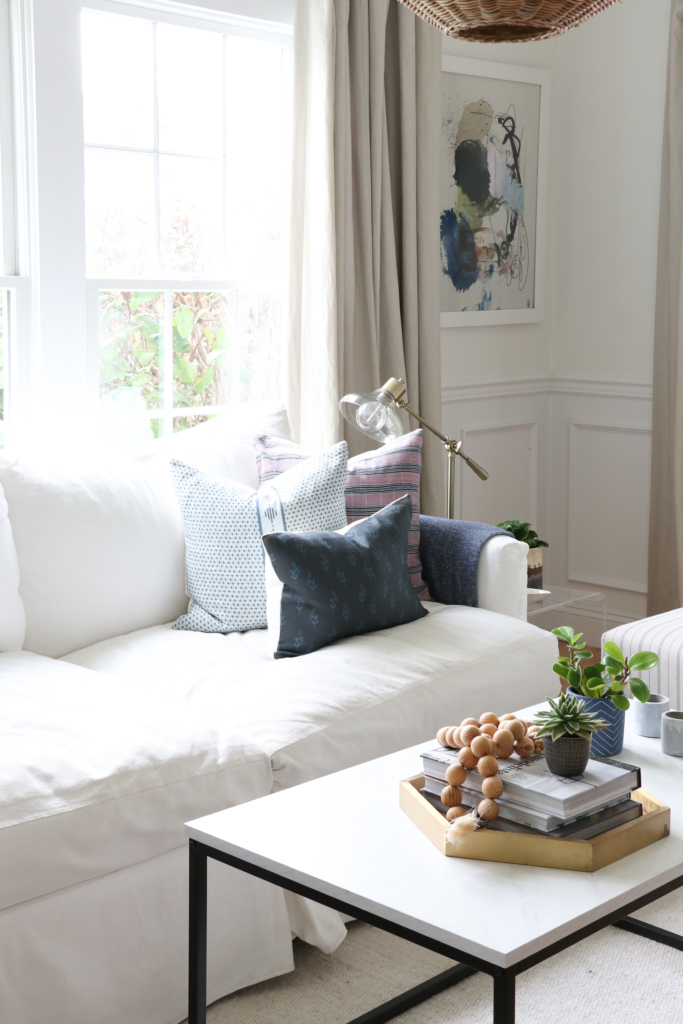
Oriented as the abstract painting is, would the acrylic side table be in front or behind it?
in front

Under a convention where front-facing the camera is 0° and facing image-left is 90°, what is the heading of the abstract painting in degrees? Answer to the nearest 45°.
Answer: approximately 315°

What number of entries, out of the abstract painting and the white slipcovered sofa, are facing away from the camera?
0

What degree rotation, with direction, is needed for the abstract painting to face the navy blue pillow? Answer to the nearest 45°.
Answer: approximately 45° to its right

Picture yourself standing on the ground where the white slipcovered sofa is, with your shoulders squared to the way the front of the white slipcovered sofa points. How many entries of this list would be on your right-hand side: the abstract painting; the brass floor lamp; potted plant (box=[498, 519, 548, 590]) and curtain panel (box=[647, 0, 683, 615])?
0

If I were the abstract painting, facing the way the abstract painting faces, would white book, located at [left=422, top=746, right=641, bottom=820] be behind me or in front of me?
in front

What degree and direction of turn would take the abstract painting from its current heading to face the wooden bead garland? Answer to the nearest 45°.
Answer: approximately 45° to its right

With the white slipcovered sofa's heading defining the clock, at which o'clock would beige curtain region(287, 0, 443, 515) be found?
The beige curtain is roughly at 8 o'clock from the white slipcovered sofa.

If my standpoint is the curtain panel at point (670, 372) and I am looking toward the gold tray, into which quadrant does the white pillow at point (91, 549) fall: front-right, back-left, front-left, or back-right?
front-right

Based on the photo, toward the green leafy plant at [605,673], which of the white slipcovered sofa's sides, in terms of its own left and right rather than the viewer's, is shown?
front

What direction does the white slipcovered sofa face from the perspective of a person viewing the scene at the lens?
facing the viewer and to the right of the viewer

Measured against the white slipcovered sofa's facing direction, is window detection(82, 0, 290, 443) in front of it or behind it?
behind

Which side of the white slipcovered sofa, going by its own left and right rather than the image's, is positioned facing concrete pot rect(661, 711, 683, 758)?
front

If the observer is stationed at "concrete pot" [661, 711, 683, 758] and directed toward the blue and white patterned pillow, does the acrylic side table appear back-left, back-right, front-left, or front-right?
front-right
